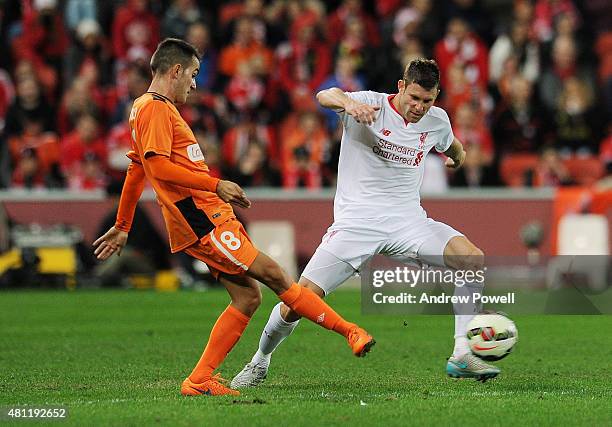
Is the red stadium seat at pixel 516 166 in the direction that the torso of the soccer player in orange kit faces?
no

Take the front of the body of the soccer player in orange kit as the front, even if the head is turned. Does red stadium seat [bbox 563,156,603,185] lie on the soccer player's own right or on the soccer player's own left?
on the soccer player's own left

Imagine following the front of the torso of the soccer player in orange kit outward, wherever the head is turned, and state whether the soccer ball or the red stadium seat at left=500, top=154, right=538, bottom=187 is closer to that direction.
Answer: the soccer ball

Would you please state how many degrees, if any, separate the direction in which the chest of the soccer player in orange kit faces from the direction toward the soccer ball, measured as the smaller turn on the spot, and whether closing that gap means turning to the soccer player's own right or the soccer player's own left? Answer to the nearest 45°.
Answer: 0° — they already face it

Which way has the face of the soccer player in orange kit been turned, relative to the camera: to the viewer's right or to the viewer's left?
to the viewer's right

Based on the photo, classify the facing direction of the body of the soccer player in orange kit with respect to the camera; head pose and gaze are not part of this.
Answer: to the viewer's right

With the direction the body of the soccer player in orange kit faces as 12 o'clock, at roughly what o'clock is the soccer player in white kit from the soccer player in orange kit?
The soccer player in white kit is roughly at 11 o'clock from the soccer player in orange kit.
